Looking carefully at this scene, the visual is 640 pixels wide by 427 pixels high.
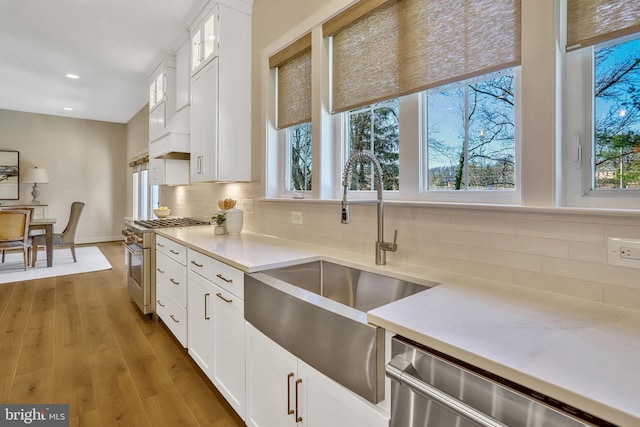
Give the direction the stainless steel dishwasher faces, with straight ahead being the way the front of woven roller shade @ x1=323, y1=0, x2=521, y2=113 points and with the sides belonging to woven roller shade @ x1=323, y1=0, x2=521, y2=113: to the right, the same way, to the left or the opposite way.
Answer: the same way

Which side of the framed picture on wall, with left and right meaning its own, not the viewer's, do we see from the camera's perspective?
front

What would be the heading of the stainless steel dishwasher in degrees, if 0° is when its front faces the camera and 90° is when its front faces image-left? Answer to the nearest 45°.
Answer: approximately 45°

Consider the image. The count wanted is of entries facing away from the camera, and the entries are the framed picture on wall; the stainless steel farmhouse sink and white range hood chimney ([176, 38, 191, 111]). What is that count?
0

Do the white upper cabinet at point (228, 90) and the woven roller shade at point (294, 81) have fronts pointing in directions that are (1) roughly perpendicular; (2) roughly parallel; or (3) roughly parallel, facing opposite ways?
roughly parallel

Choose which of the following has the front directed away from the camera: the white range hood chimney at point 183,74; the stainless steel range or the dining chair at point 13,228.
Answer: the dining chair

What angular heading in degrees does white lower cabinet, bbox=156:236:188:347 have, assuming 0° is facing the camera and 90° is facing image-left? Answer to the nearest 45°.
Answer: approximately 90°

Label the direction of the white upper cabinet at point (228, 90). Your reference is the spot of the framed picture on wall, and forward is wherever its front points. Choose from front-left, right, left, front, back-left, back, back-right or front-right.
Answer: front

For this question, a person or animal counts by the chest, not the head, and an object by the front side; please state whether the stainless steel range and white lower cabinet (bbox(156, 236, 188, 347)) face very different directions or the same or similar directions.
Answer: same or similar directions

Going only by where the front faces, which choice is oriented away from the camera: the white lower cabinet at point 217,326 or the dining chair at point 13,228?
the dining chair

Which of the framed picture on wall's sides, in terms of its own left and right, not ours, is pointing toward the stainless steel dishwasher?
front

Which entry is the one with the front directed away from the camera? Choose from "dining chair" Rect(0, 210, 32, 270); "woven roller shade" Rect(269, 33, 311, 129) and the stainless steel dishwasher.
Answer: the dining chair

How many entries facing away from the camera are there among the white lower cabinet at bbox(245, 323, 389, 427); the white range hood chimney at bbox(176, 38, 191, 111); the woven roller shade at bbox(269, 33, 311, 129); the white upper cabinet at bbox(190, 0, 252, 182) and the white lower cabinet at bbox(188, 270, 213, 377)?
0

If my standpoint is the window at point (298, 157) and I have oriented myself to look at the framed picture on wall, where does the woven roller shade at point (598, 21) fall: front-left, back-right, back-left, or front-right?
back-left

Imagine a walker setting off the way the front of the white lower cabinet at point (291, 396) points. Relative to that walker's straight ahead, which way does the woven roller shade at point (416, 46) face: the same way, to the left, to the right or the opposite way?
the same way

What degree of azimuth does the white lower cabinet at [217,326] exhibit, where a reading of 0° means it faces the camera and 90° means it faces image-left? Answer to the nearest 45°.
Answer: approximately 45°

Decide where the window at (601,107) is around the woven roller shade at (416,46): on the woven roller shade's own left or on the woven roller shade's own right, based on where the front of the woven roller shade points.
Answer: on the woven roller shade's own left
